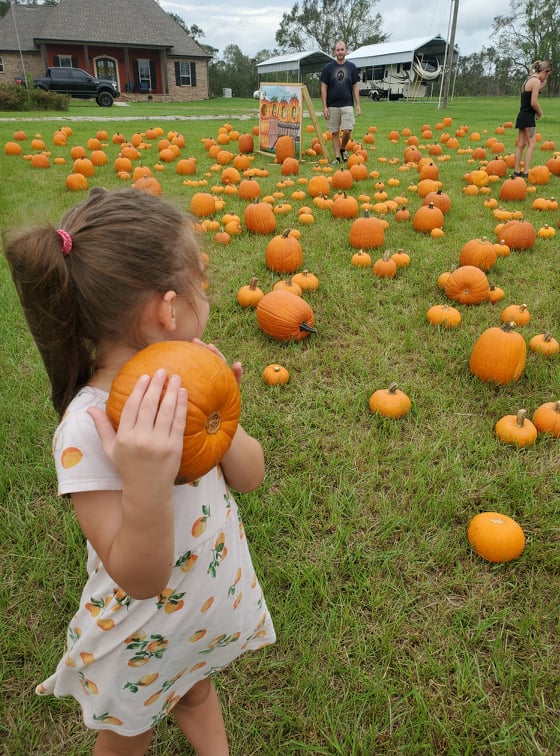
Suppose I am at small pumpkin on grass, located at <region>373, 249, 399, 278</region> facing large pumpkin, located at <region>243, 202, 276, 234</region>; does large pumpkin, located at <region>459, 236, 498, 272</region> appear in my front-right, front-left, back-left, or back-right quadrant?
back-right

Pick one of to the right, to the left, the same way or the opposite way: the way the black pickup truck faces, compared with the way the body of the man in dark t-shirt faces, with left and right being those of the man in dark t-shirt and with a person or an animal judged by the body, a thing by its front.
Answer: to the left

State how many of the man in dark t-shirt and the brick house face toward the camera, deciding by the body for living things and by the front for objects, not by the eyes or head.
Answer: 2

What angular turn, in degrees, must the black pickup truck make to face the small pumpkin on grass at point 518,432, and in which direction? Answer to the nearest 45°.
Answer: approximately 45° to its right

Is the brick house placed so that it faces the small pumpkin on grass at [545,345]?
yes

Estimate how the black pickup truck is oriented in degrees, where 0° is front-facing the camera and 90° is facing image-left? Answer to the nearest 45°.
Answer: approximately 315°

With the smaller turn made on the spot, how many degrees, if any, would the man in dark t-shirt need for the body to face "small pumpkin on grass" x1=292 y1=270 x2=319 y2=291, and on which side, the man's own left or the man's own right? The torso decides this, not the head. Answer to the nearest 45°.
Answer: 0° — they already face it

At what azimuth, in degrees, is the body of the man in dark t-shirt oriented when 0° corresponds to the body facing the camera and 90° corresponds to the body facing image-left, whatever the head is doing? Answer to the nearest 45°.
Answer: approximately 0°

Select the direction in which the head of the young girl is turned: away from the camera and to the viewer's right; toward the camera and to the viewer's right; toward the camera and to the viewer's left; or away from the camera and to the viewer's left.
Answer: away from the camera and to the viewer's right

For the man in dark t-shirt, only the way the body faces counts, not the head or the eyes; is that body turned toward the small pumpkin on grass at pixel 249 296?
yes

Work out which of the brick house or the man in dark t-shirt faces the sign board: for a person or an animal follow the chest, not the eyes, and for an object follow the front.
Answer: the brick house
